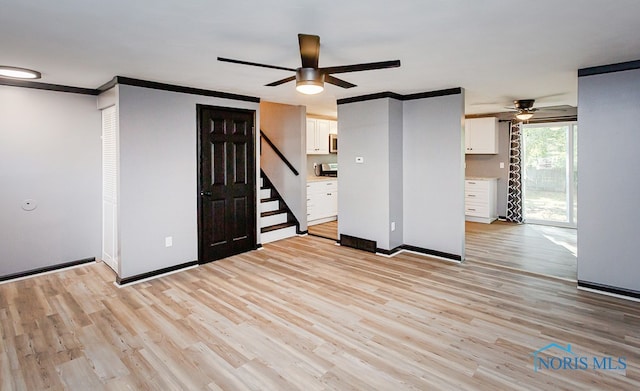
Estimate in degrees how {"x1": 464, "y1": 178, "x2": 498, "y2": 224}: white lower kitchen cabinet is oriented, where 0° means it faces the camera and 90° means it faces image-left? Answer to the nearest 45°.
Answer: approximately 45°

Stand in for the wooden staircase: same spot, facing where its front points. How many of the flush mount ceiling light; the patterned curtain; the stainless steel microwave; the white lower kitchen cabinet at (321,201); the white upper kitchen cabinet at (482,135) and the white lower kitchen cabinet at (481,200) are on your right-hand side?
1

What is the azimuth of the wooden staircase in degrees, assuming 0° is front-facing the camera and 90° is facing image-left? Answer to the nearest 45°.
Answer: approximately 315°

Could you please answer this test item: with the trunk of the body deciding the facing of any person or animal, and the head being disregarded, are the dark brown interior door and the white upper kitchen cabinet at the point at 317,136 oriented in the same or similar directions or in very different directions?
same or similar directions

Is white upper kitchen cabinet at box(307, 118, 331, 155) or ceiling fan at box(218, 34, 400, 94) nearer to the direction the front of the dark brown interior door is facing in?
the ceiling fan

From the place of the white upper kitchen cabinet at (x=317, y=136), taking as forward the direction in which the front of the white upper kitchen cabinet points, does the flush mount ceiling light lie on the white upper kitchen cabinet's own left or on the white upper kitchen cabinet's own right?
on the white upper kitchen cabinet's own right

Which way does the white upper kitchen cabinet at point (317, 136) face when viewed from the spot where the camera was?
facing the viewer and to the right of the viewer

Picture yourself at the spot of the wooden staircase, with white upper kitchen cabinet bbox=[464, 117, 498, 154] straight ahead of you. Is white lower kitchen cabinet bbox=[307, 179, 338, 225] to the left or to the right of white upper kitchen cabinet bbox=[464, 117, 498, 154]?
left
